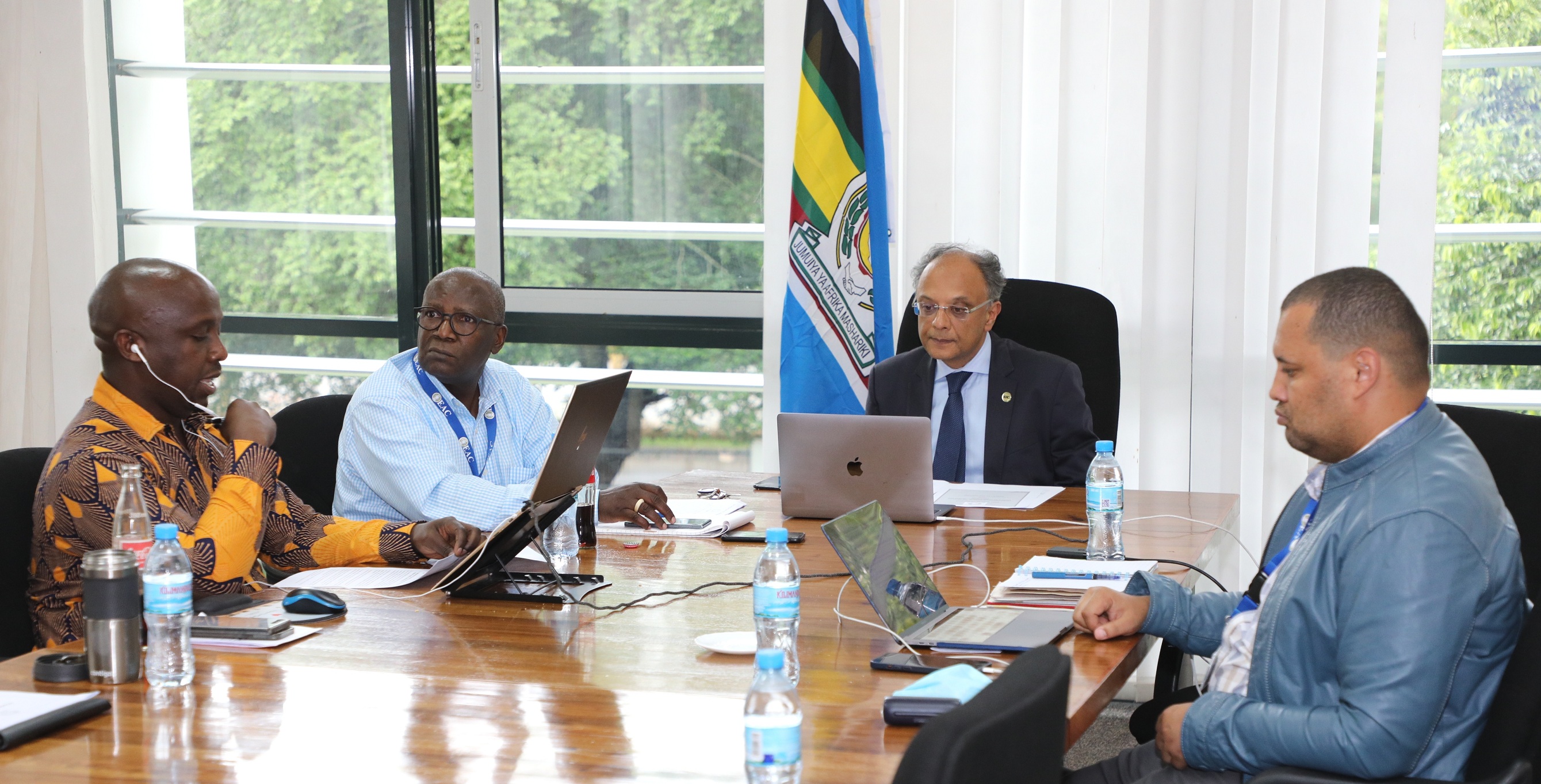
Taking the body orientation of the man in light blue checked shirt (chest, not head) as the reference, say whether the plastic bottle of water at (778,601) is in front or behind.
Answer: in front

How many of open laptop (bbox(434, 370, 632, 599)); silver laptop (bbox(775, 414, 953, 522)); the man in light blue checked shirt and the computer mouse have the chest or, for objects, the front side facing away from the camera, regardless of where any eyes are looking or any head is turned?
1

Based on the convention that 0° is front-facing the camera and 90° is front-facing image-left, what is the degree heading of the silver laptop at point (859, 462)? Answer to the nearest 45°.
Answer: approximately 180°

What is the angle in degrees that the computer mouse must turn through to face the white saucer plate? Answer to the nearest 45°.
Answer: approximately 45° to its right

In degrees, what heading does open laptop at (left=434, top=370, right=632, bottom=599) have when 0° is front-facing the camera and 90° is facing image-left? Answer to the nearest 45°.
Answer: approximately 90°

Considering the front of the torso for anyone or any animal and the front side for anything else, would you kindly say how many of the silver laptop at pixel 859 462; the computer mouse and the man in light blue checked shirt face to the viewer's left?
0

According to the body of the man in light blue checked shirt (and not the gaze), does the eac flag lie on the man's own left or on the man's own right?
on the man's own left

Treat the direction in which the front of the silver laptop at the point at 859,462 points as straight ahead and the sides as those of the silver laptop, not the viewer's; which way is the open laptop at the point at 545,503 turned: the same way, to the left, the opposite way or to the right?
to the left

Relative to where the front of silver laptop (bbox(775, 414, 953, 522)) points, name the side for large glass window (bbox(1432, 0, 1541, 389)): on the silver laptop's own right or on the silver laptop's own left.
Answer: on the silver laptop's own right

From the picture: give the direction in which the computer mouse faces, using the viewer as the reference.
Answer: facing to the right of the viewer

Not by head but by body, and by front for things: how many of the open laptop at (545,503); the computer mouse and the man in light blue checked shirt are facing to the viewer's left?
1

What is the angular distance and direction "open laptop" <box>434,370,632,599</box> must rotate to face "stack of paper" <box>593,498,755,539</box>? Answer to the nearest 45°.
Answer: approximately 135° to its right

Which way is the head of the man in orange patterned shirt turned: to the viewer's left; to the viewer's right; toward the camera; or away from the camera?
to the viewer's right

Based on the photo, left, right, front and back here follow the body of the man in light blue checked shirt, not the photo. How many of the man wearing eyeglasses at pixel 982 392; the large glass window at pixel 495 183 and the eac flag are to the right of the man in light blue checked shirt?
0
